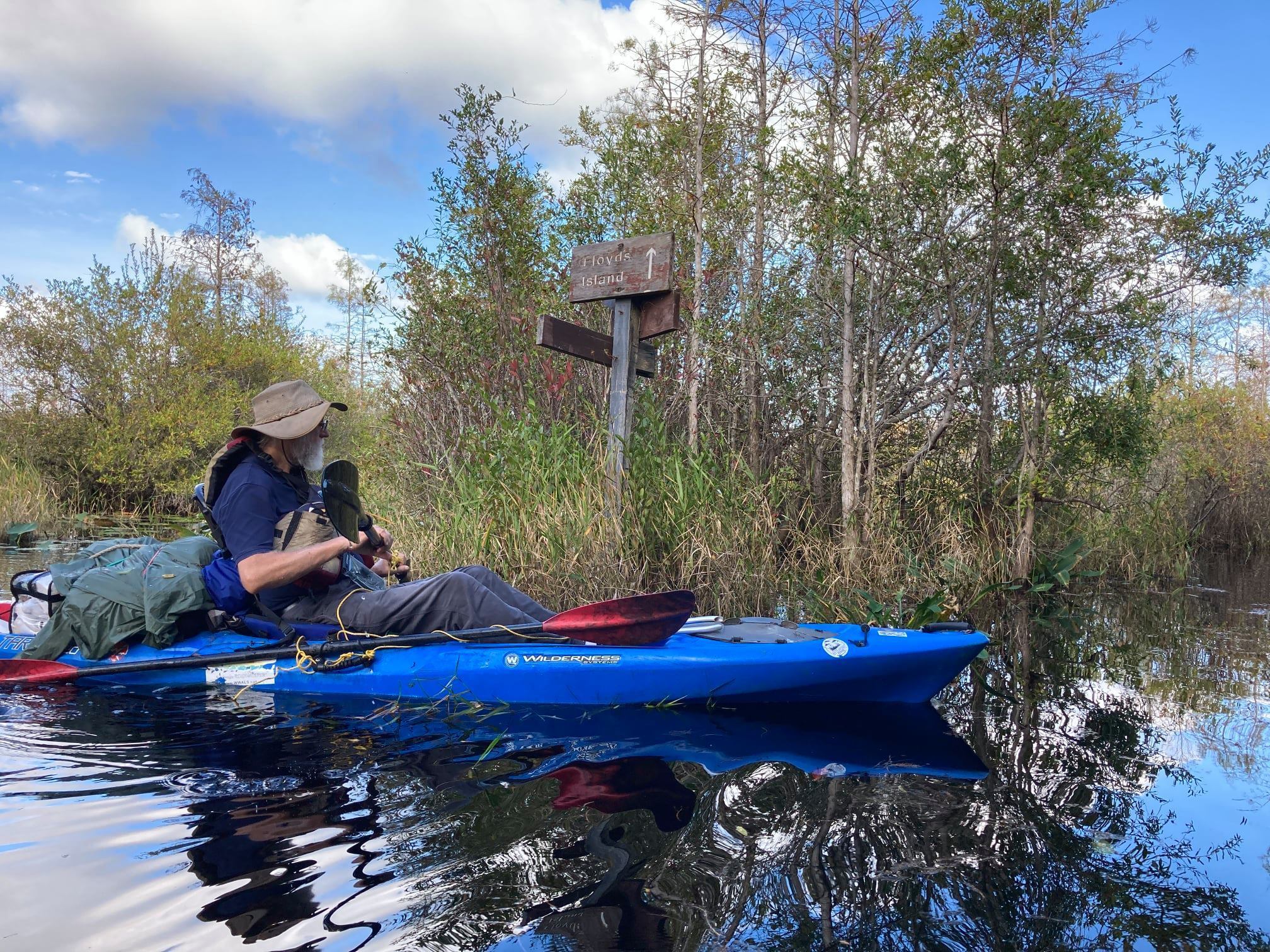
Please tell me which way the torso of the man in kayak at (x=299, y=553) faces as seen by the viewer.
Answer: to the viewer's right

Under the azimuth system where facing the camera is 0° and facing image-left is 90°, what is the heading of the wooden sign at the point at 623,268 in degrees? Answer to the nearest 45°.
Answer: approximately 45°

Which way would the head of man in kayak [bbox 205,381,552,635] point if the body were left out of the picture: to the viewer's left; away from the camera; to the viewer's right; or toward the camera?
to the viewer's right

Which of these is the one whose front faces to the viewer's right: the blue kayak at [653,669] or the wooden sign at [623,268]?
the blue kayak

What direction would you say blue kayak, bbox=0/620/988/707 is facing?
to the viewer's right

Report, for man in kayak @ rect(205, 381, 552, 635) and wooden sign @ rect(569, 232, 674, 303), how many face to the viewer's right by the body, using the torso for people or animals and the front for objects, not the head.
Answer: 1
